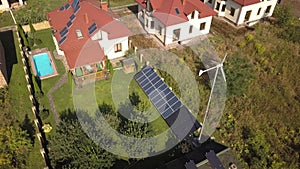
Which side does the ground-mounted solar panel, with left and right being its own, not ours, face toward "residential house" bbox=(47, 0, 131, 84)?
right

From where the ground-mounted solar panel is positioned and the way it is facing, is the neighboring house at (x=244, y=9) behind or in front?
behind

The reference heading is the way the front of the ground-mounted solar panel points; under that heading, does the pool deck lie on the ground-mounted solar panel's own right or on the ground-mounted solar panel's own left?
on the ground-mounted solar panel's own right

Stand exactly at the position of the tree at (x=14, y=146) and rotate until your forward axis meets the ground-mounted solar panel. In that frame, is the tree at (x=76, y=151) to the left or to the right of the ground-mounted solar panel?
right

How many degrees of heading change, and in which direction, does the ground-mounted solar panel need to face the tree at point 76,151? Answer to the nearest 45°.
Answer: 0° — it already faces it

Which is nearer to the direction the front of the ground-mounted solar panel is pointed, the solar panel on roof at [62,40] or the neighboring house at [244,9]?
the solar panel on roof

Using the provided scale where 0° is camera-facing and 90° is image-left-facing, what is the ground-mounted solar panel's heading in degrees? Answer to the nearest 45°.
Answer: approximately 45°

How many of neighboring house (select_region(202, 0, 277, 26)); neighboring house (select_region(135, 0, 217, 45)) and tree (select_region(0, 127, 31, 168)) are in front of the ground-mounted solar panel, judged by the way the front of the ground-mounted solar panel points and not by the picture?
1

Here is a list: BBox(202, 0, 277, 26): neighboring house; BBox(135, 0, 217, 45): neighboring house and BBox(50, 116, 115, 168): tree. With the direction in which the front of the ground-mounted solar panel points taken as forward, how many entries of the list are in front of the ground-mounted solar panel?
1

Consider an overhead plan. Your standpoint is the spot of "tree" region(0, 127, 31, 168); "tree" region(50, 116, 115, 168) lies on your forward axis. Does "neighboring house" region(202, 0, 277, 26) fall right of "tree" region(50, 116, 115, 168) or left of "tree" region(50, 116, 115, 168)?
left

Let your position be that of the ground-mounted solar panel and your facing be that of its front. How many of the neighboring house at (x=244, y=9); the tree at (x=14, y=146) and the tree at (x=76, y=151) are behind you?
1

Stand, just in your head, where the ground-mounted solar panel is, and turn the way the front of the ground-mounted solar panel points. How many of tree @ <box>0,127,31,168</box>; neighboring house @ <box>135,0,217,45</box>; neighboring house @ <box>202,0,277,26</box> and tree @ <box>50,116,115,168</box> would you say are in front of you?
2

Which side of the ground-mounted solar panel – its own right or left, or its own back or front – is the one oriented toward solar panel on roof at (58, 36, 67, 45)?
right

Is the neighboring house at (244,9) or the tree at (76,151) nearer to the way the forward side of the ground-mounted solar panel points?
the tree
